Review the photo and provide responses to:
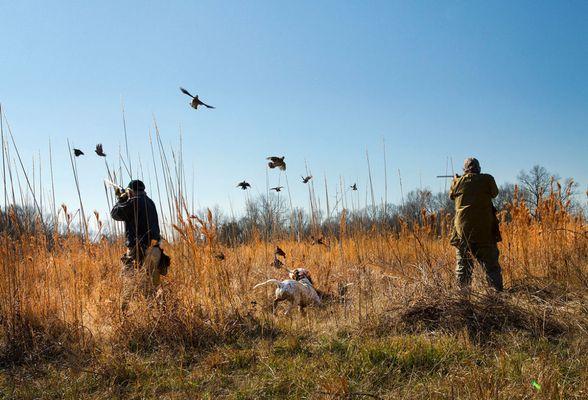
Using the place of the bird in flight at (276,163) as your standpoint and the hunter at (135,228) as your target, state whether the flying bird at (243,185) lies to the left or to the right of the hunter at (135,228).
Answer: right

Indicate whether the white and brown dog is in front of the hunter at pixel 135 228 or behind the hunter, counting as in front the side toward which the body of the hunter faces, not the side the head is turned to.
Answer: behind

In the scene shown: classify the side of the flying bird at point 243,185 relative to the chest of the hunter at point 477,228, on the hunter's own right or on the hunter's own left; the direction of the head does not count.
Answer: on the hunter's own left

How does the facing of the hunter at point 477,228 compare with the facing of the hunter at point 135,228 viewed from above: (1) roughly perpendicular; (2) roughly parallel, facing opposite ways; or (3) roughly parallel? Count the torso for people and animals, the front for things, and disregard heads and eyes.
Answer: roughly parallel

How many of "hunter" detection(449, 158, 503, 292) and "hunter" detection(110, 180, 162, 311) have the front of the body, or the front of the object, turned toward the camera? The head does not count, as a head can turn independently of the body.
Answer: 0

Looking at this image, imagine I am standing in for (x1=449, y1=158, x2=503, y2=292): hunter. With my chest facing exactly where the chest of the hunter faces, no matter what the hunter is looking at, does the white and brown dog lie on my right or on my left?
on my left

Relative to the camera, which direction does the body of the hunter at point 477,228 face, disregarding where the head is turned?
away from the camera

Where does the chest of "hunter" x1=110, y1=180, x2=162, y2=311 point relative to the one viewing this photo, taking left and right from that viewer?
facing away from the viewer and to the left of the viewer
